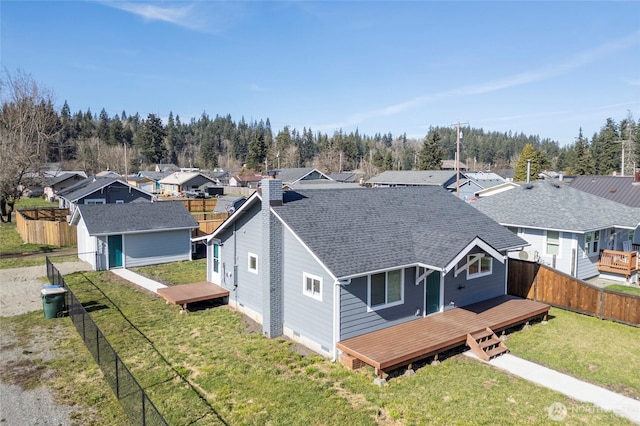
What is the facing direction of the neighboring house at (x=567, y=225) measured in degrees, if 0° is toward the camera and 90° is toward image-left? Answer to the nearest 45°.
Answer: approximately 315°

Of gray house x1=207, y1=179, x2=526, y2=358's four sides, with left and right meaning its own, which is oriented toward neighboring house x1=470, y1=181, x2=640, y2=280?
left

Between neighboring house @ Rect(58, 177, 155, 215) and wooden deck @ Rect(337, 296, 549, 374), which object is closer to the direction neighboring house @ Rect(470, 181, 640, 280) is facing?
the wooden deck

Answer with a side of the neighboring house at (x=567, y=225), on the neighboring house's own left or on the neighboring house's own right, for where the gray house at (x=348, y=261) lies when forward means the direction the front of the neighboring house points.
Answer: on the neighboring house's own right

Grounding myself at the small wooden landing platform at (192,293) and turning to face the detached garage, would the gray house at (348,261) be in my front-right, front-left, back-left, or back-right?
back-right

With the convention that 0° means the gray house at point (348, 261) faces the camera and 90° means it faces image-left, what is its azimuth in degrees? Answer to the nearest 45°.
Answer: approximately 315°

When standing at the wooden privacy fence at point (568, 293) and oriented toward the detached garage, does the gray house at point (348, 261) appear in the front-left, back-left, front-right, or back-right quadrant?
front-left

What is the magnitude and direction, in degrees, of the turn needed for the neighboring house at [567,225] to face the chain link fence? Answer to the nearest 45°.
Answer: approximately 90° to its right

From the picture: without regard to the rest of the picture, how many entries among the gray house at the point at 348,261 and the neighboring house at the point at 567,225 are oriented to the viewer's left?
0
